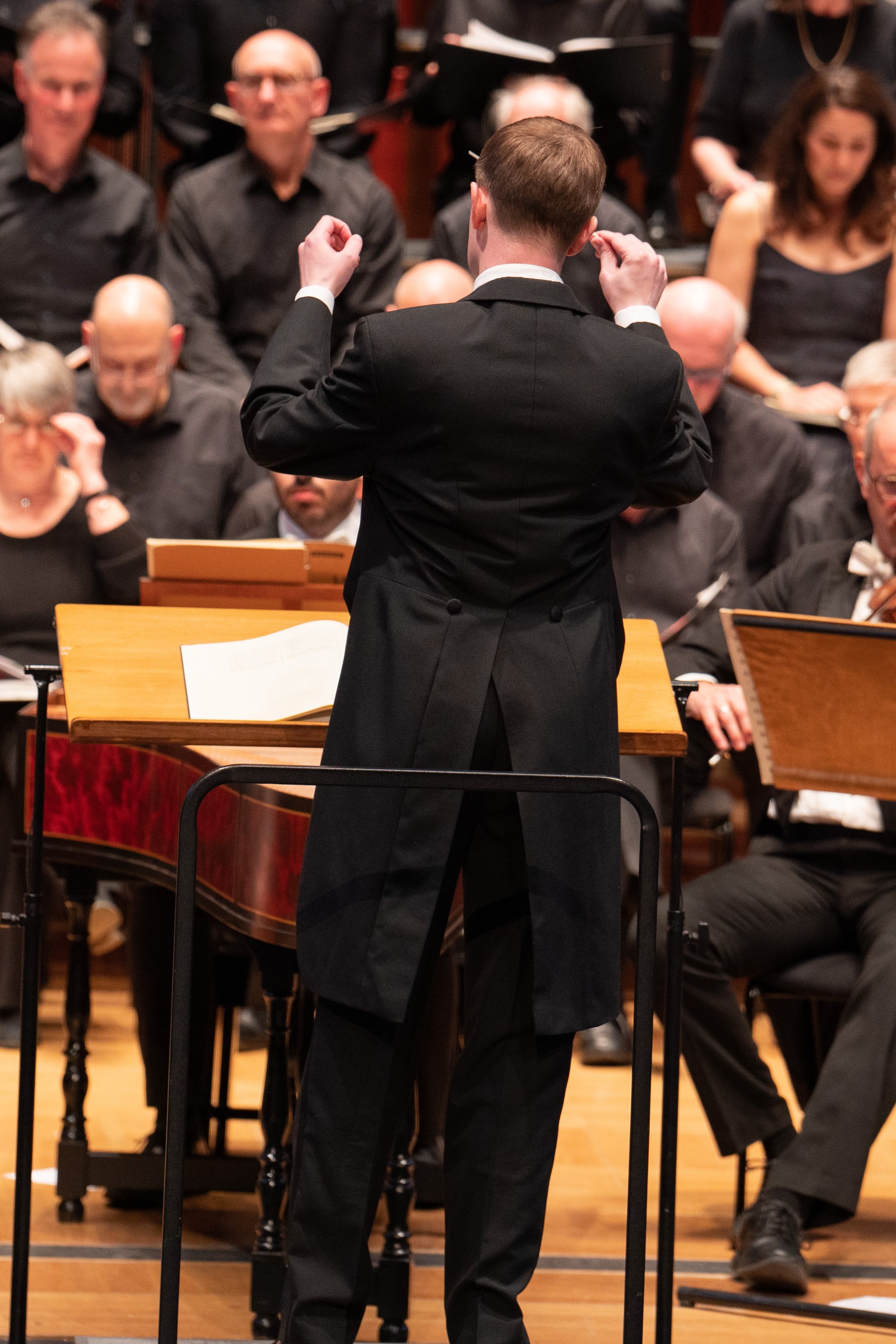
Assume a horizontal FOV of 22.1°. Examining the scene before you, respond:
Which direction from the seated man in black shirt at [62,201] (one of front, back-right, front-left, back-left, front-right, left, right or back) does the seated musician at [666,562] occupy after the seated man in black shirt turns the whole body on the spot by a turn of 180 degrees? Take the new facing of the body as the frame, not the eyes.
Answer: back-right

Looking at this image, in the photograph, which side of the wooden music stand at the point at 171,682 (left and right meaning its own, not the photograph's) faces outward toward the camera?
front

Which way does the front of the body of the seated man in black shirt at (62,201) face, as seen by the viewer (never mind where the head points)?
toward the camera

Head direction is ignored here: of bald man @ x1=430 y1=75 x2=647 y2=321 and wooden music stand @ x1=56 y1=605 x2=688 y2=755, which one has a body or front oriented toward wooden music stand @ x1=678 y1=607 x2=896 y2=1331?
the bald man

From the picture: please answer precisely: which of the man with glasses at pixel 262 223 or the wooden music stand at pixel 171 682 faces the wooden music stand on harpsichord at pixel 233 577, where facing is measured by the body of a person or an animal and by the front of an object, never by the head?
the man with glasses

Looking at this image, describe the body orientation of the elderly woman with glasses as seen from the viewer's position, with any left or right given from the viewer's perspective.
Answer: facing the viewer

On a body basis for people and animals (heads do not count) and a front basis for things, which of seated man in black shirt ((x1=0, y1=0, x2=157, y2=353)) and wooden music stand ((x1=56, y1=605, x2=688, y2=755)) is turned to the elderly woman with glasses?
the seated man in black shirt

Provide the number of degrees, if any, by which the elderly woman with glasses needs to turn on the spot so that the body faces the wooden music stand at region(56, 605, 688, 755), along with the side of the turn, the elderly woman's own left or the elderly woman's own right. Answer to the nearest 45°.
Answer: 0° — they already face it
